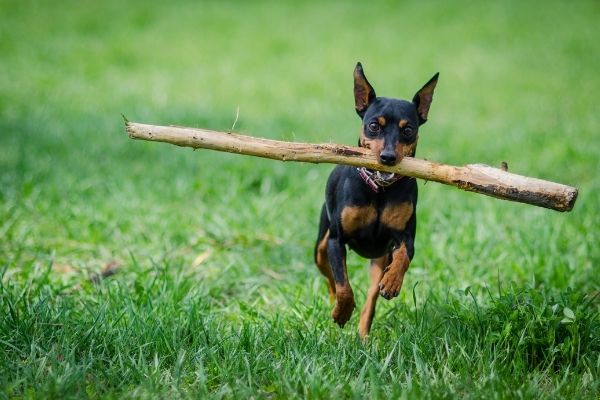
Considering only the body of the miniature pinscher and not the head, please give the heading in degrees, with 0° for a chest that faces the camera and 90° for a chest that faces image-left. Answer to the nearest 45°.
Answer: approximately 0°
